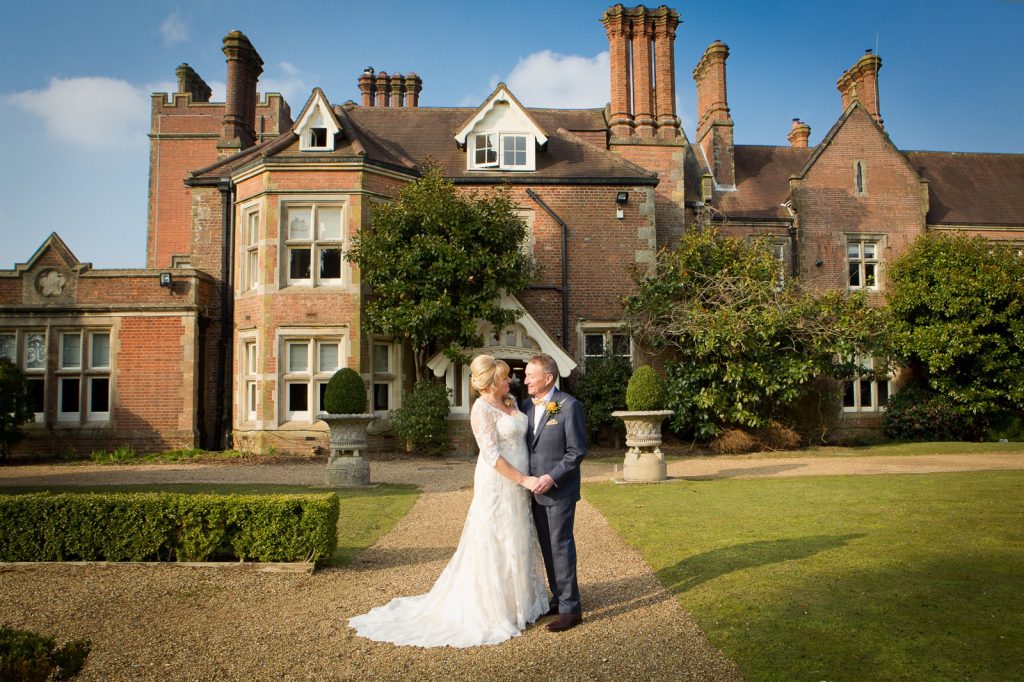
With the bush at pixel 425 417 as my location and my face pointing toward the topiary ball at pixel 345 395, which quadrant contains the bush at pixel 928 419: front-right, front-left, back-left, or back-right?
back-left

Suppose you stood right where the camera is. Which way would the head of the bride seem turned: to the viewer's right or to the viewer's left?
to the viewer's right

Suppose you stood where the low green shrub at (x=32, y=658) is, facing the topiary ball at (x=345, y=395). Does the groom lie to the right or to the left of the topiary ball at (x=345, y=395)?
right

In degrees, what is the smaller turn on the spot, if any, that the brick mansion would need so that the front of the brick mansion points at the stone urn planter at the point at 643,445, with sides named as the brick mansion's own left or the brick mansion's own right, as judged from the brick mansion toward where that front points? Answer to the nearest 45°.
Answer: approximately 45° to the brick mansion's own left

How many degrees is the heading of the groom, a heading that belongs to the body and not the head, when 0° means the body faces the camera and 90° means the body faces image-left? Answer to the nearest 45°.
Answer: approximately 45°

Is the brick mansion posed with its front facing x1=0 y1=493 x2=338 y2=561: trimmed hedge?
yes

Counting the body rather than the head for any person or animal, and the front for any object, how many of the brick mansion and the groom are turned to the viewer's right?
0

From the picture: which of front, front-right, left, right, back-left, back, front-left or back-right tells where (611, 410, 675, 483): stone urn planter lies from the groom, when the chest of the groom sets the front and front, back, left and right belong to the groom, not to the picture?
back-right

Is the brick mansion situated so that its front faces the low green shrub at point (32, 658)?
yes

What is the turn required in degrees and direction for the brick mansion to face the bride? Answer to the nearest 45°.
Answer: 0° — it already faces them

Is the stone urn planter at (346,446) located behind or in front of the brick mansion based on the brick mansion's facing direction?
in front

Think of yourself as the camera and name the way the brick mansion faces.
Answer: facing the viewer

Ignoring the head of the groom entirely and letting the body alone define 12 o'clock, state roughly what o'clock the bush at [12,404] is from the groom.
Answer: The bush is roughly at 3 o'clock from the groom.

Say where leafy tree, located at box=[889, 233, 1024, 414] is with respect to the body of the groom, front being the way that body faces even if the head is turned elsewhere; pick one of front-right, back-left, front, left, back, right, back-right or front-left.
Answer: back

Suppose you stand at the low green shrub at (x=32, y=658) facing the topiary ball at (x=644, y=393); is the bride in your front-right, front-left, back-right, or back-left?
front-right

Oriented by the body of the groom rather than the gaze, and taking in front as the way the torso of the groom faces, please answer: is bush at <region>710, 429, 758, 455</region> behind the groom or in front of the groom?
behind
